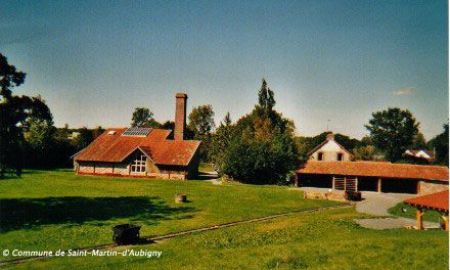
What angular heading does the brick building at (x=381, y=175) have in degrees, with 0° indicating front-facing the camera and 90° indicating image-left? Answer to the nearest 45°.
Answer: approximately 0°

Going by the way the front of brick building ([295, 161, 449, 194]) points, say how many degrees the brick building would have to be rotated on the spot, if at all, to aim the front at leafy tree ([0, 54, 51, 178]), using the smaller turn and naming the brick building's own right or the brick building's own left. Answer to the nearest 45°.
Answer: approximately 45° to the brick building's own right
